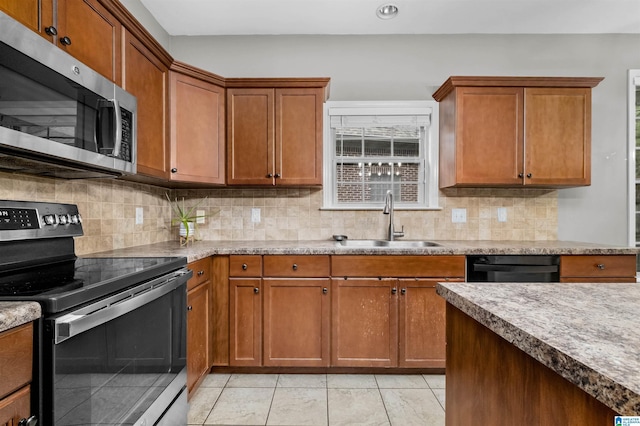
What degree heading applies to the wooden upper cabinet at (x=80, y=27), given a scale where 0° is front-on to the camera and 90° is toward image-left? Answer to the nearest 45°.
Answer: approximately 315°

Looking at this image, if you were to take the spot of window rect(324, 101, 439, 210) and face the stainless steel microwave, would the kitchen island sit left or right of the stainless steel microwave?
left

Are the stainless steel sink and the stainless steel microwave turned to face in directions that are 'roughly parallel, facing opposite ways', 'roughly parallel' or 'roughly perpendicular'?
roughly perpendicular

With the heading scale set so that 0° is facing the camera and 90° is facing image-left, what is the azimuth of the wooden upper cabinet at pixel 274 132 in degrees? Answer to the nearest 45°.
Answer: approximately 0°

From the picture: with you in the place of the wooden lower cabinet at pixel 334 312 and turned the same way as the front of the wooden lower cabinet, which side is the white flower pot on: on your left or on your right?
on your right

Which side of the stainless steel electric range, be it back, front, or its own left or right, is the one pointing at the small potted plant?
left

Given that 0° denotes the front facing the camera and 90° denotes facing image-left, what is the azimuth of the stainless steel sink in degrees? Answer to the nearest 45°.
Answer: approximately 0°

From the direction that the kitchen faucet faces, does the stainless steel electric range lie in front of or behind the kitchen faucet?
in front

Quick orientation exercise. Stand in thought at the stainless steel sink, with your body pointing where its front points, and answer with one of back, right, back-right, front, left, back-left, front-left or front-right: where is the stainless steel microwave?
front-right

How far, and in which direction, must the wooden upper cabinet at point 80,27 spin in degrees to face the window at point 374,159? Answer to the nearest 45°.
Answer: approximately 45° to its left

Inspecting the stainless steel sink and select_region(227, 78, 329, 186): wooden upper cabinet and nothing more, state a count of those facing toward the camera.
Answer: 2
